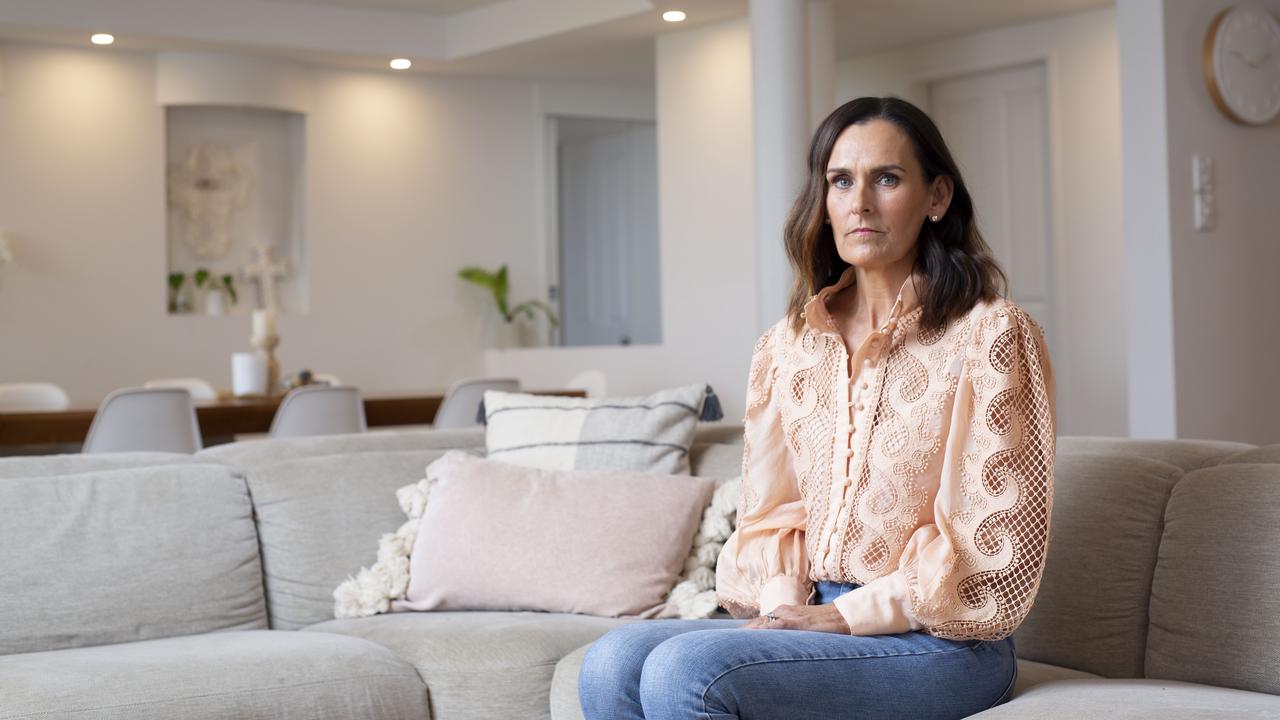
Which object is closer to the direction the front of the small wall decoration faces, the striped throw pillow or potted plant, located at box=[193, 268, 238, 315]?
the striped throw pillow

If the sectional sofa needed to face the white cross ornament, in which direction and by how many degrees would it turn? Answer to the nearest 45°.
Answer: approximately 180°

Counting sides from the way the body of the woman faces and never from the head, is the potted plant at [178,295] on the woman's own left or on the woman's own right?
on the woman's own right

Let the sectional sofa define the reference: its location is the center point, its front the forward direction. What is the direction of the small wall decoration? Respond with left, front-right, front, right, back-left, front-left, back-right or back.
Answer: back-left

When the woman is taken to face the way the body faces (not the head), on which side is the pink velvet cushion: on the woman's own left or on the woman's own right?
on the woman's own right

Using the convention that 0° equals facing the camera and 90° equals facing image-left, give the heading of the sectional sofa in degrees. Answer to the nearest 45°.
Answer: approximately 0°

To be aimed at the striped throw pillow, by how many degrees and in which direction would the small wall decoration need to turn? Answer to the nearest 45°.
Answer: approximately 90° to its right

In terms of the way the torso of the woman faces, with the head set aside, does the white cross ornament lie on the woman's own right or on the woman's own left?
on the woman's own right

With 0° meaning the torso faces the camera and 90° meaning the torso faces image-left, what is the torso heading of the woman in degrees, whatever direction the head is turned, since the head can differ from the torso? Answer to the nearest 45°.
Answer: approximately 45°

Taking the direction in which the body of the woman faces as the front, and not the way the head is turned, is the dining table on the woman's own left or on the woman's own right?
on the woman's own right
